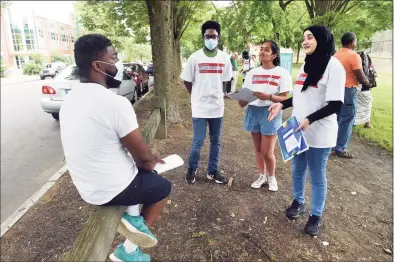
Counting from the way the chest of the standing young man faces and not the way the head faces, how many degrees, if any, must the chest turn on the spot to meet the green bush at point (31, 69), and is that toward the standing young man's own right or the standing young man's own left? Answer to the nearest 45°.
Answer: approximately 135° to the standing young man's own right

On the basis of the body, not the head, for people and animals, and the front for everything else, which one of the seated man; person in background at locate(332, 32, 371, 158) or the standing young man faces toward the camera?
the standing young man

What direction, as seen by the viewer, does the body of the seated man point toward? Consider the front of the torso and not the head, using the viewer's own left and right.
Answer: facing away from the viewer and to the right of the viewer

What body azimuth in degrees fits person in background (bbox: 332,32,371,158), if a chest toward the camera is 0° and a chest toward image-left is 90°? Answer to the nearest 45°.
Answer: approximately 225°

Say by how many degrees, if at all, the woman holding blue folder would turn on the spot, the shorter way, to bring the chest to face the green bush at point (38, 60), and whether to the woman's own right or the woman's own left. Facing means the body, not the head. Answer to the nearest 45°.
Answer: approximately 90° to the woman's own right

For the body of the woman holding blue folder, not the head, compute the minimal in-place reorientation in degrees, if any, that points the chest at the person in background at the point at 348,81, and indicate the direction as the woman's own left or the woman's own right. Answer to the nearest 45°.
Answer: approximately 135° to the woman's own right

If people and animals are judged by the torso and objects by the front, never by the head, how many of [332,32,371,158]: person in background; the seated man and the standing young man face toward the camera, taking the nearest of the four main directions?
1

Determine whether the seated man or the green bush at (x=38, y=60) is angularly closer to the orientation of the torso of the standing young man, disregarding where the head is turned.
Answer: the seated man
